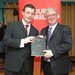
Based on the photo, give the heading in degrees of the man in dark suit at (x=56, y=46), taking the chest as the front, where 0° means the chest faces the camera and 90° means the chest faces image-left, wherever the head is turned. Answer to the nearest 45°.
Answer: approximately 45°

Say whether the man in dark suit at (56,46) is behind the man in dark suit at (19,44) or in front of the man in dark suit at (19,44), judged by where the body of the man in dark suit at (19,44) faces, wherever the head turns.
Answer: in front

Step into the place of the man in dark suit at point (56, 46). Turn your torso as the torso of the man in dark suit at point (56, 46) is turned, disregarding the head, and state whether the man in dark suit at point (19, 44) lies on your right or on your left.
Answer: on your right

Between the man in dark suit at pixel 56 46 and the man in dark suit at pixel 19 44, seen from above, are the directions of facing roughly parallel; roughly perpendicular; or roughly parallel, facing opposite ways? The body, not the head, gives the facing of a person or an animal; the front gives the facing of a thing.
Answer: roughly perpendicular

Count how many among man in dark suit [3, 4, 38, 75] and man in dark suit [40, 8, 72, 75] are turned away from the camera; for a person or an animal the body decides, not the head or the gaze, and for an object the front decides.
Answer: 0
